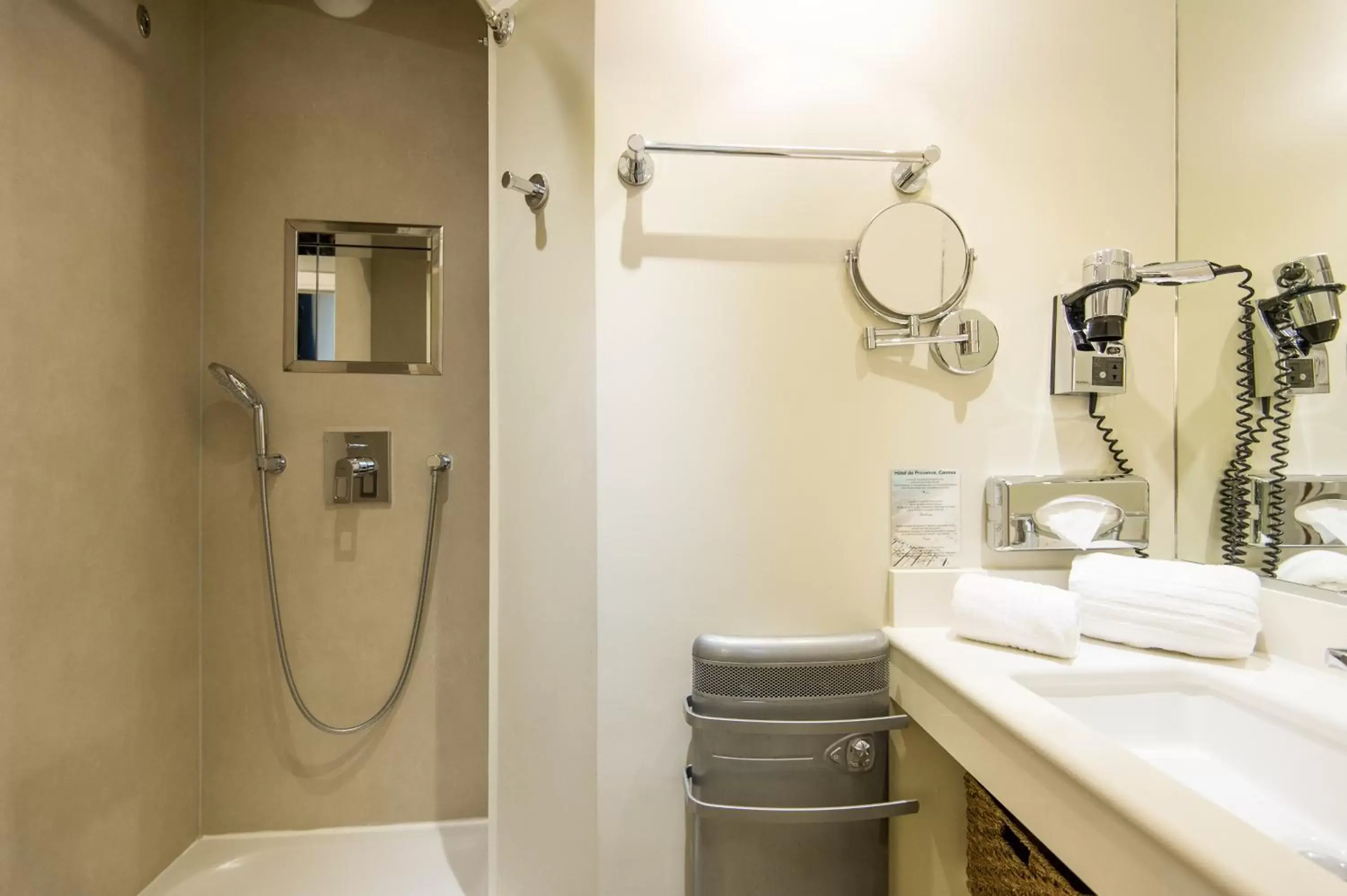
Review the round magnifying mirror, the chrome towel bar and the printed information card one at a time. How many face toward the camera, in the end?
3

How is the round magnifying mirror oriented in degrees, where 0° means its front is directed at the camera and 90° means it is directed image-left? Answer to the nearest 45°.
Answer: approximately 0°

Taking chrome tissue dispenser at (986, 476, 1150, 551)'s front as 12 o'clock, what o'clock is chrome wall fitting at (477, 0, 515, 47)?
The chrome wall fitting is roughly at 2 o'clock from the chrome tissue dispenser.

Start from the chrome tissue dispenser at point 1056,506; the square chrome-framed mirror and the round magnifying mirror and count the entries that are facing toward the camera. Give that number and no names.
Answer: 3

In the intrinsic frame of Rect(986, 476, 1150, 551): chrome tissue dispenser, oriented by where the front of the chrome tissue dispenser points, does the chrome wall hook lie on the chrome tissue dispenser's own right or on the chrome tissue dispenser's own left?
on the chrome tissue dispenser's own right

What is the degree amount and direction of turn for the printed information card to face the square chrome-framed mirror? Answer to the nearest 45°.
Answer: approximately 90° to its right

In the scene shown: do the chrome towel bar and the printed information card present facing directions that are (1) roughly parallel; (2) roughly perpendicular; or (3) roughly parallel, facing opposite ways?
roughly parallel

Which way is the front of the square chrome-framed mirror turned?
toward the camera

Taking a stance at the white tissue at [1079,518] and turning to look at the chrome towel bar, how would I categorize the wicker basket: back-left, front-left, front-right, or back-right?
front-left

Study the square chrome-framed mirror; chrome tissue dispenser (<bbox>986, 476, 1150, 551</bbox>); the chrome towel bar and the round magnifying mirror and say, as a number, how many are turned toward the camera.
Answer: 4

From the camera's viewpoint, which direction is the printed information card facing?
toward the camera

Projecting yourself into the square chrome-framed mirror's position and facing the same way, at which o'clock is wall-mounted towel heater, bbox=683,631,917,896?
The wall-mounted towel heater is roughly at 11 o'clock from the square chrome-framed mirror.
